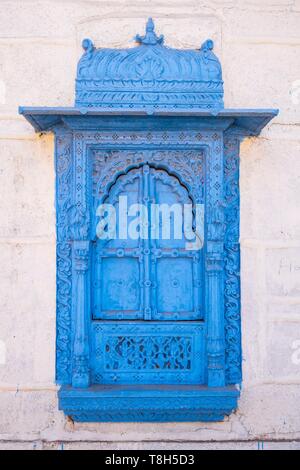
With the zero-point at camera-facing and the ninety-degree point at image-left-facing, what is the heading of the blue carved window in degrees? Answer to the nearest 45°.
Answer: approximately 0°
